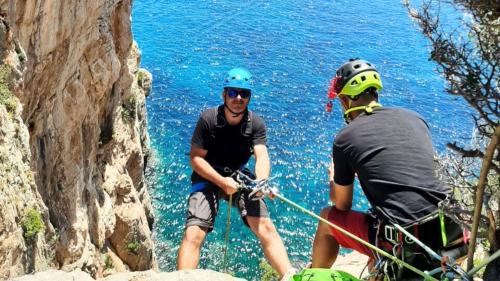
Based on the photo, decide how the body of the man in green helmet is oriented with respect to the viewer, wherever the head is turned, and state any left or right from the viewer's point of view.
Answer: facing away from the viewer and to the left of the viewer

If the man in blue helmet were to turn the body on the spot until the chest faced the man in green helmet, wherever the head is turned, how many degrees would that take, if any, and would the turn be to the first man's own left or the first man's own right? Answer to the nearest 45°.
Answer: approximately 45° to the first man's own left

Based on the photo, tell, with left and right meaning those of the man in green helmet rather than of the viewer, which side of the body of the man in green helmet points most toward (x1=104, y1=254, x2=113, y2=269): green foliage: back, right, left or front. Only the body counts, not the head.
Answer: front

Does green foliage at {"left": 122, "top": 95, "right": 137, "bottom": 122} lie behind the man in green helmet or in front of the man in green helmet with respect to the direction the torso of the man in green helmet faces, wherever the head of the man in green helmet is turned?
in front

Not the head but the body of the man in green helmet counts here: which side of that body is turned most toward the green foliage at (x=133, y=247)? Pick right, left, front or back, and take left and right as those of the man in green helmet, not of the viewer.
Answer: front

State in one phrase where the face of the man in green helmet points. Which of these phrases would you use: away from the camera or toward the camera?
away from the camera

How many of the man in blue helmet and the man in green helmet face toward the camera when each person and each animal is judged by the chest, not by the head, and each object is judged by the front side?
1

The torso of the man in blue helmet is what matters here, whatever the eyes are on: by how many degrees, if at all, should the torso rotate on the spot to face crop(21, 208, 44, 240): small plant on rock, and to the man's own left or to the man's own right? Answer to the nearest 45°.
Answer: approximately 90° to the man's own right

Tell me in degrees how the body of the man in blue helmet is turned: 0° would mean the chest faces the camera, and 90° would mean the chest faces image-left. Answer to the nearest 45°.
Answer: approximately 0°
